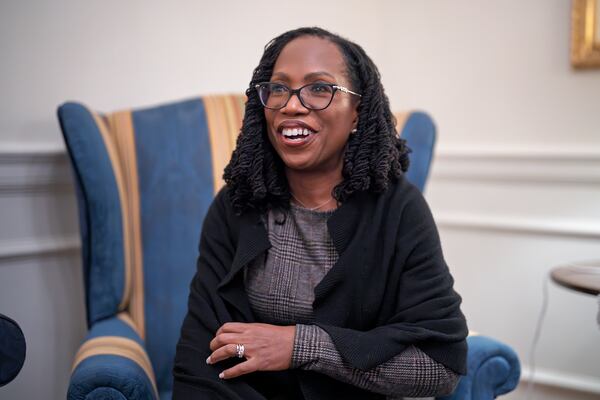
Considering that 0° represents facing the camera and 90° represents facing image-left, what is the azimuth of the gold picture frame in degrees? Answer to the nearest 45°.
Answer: approximately 0°

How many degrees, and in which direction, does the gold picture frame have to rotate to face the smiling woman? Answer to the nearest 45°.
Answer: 0° — it already faces them

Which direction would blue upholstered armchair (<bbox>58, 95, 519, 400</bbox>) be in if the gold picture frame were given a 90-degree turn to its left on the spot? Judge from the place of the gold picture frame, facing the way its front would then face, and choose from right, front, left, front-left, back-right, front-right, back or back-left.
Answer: back-right

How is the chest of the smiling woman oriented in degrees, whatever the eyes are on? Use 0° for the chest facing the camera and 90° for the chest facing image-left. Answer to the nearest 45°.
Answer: approximately 45°

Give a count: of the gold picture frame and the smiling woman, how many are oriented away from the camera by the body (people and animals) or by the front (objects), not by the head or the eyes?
0

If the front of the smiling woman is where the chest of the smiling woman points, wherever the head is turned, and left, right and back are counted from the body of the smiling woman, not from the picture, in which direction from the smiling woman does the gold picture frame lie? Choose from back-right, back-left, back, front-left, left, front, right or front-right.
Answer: back
